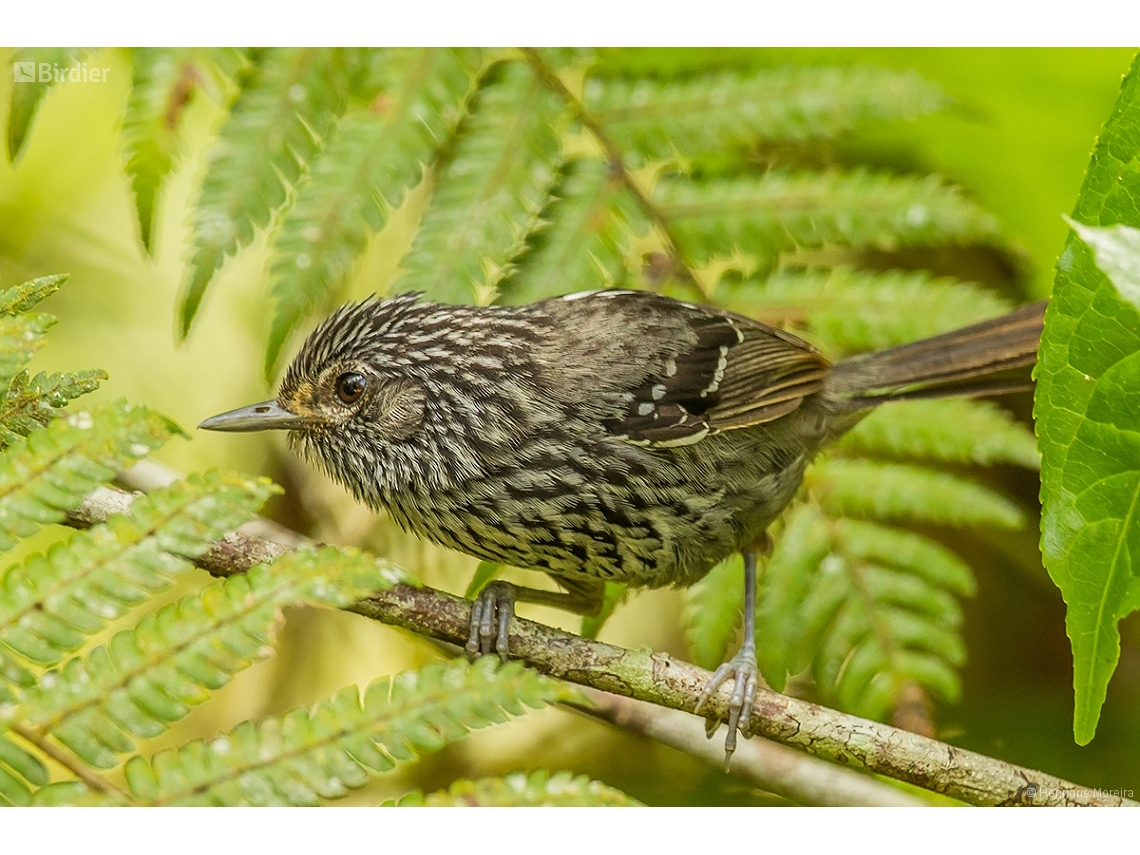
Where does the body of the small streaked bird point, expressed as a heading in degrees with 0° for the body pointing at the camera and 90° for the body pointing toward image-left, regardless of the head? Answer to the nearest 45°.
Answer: approximately 90°

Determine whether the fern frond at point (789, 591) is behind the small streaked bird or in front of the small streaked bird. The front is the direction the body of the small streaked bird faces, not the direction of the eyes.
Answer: behind

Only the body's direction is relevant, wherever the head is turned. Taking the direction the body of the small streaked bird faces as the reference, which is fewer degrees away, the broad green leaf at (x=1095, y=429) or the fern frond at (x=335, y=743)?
the fern frond

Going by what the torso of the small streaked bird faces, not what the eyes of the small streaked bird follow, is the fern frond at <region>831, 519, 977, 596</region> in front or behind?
behind

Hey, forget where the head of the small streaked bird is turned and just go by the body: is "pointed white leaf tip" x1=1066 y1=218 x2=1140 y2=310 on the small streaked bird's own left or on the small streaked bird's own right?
on the small streaked bird's own left

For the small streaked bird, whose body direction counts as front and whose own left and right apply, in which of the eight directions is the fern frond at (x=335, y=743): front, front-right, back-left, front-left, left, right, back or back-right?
left
